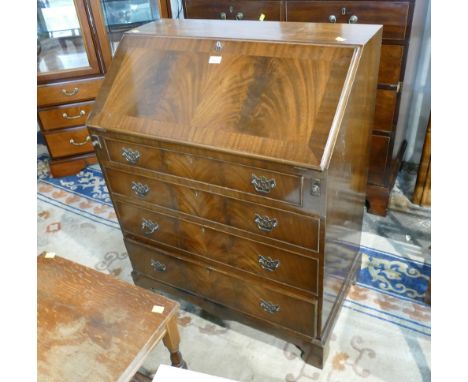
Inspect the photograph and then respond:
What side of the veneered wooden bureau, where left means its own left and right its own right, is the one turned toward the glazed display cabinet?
right

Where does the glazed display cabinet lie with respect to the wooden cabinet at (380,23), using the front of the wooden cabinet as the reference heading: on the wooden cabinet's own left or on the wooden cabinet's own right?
on the wooden cabinet's own right

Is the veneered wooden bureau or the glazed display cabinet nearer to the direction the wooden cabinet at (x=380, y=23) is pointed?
the veneered wooden bureau

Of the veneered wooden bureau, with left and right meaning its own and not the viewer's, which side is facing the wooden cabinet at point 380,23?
back

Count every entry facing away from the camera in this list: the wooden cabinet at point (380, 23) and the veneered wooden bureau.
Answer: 0

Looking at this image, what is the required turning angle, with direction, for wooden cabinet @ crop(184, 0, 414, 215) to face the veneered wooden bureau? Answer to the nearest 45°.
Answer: approximately 45° to its right

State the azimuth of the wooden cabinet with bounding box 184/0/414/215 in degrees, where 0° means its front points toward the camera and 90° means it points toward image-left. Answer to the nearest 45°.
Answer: approximately 0°

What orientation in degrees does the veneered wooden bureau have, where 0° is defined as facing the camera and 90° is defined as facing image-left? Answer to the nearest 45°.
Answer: approximately 45°
